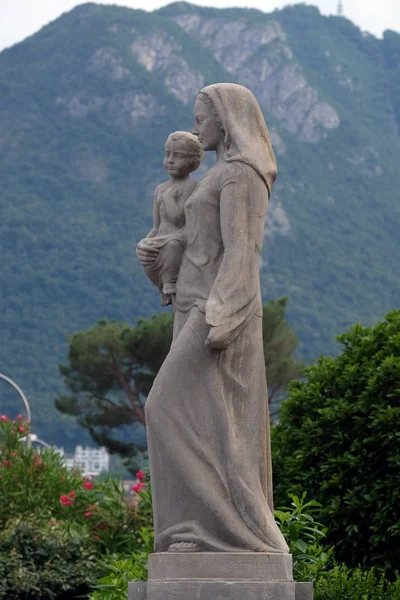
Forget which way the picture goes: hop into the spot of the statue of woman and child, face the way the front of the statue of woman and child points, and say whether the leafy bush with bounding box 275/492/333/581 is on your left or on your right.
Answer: on your right

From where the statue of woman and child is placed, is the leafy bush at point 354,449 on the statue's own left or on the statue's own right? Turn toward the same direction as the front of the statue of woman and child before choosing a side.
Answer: on the statue's own right

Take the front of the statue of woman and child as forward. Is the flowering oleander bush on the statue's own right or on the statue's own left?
on the statue's own right

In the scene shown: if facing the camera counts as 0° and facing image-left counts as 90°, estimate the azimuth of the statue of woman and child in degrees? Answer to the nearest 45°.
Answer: approximately 90°
